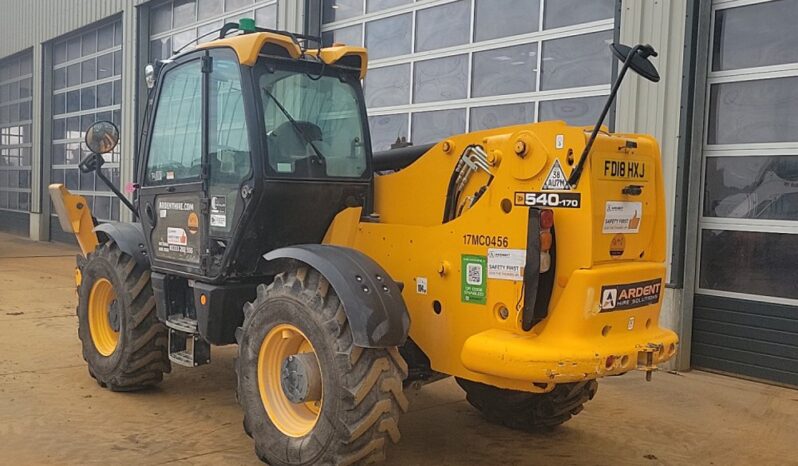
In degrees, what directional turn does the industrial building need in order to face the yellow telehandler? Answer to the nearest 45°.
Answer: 0° — it already faces it

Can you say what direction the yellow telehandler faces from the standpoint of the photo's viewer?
facing away from the viewer and to the left of the viewer

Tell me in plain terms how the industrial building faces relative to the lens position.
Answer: facing the viewer and to the left of the viewer

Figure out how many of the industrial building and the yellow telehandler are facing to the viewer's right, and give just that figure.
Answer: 0

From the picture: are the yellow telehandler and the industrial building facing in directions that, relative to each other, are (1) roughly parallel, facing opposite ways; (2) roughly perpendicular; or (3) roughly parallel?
roughly perpendicular
